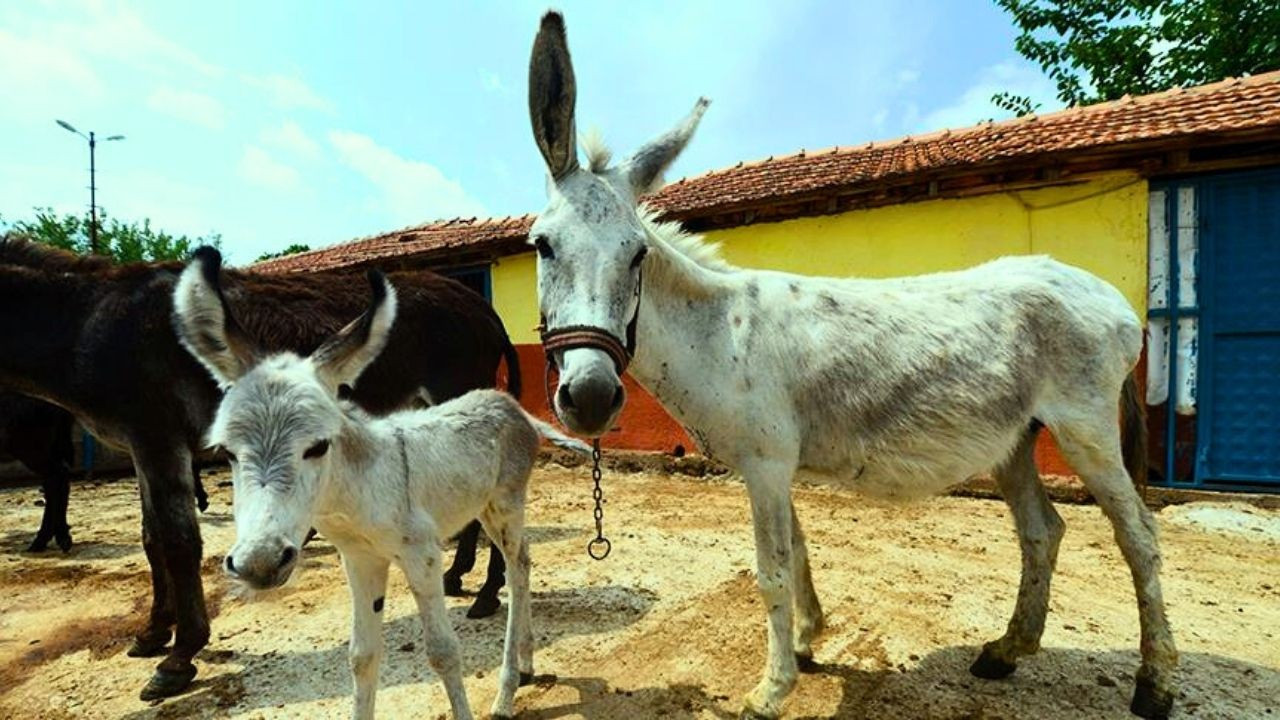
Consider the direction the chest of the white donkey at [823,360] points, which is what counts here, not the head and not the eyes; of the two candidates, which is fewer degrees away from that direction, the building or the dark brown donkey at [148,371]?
the dark brown donkey

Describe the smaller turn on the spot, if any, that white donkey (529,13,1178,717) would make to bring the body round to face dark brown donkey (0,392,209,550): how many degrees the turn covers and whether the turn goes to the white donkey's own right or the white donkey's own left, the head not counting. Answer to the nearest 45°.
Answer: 0° — it already faces it

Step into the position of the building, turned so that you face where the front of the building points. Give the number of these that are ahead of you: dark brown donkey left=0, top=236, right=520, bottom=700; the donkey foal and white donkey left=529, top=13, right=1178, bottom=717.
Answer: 3

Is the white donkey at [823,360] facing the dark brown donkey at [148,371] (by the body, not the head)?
yes

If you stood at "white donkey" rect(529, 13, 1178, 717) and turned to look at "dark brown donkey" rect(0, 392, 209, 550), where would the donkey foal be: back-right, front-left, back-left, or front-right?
front-left

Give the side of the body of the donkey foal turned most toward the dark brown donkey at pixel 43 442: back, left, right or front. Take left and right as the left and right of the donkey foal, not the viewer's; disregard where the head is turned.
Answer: right

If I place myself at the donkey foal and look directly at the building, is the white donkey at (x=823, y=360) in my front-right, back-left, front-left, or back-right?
front-right

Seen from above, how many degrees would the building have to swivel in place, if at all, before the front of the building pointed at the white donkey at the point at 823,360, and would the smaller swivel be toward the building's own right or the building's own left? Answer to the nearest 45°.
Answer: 0° — it already faces it

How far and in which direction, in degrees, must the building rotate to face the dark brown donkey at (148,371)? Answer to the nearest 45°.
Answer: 0° — it already faces it

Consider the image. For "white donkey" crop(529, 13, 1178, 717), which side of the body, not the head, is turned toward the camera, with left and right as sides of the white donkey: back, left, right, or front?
left
